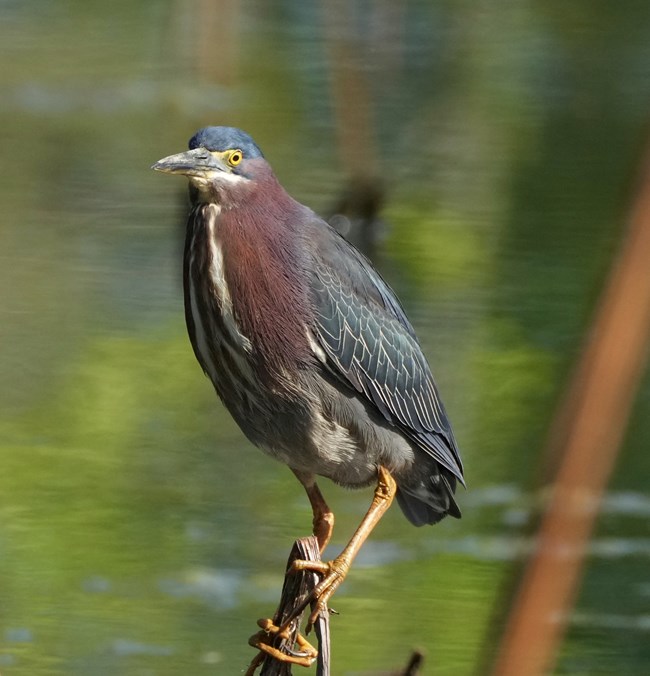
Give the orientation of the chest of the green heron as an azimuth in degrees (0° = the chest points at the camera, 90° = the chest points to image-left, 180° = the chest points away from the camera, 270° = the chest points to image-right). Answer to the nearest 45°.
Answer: approximately 45°
